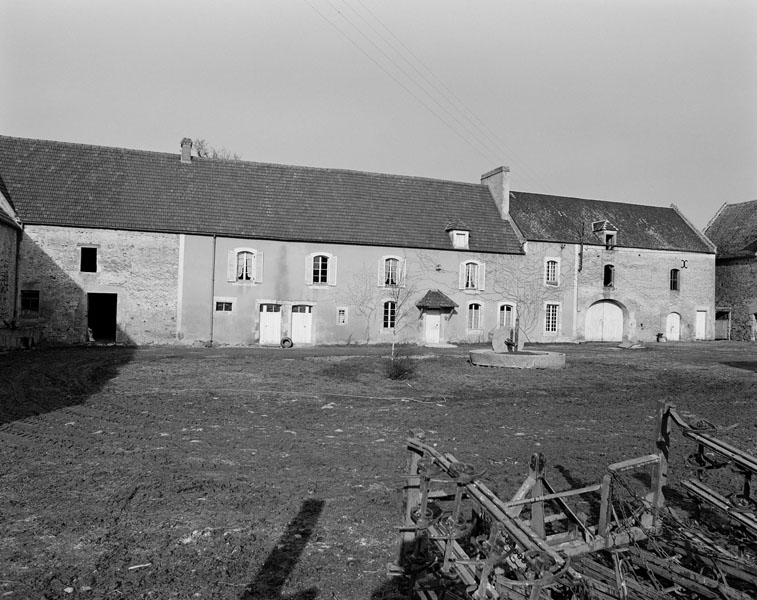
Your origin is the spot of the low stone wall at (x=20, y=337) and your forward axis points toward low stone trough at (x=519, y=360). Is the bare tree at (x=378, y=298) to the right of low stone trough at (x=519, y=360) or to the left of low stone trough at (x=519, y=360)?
left

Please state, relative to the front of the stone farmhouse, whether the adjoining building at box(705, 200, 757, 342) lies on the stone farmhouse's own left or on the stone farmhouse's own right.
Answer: on the stone farmhouse's own left

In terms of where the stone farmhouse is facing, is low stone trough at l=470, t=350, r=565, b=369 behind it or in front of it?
in front

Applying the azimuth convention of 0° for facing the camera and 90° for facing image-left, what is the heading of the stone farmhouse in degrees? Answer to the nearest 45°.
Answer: approximately 0°

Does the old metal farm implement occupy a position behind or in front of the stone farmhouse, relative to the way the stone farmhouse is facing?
in front

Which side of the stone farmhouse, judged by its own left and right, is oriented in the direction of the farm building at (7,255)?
right

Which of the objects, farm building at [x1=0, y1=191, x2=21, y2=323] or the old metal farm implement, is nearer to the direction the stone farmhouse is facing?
the old metal farm implement
